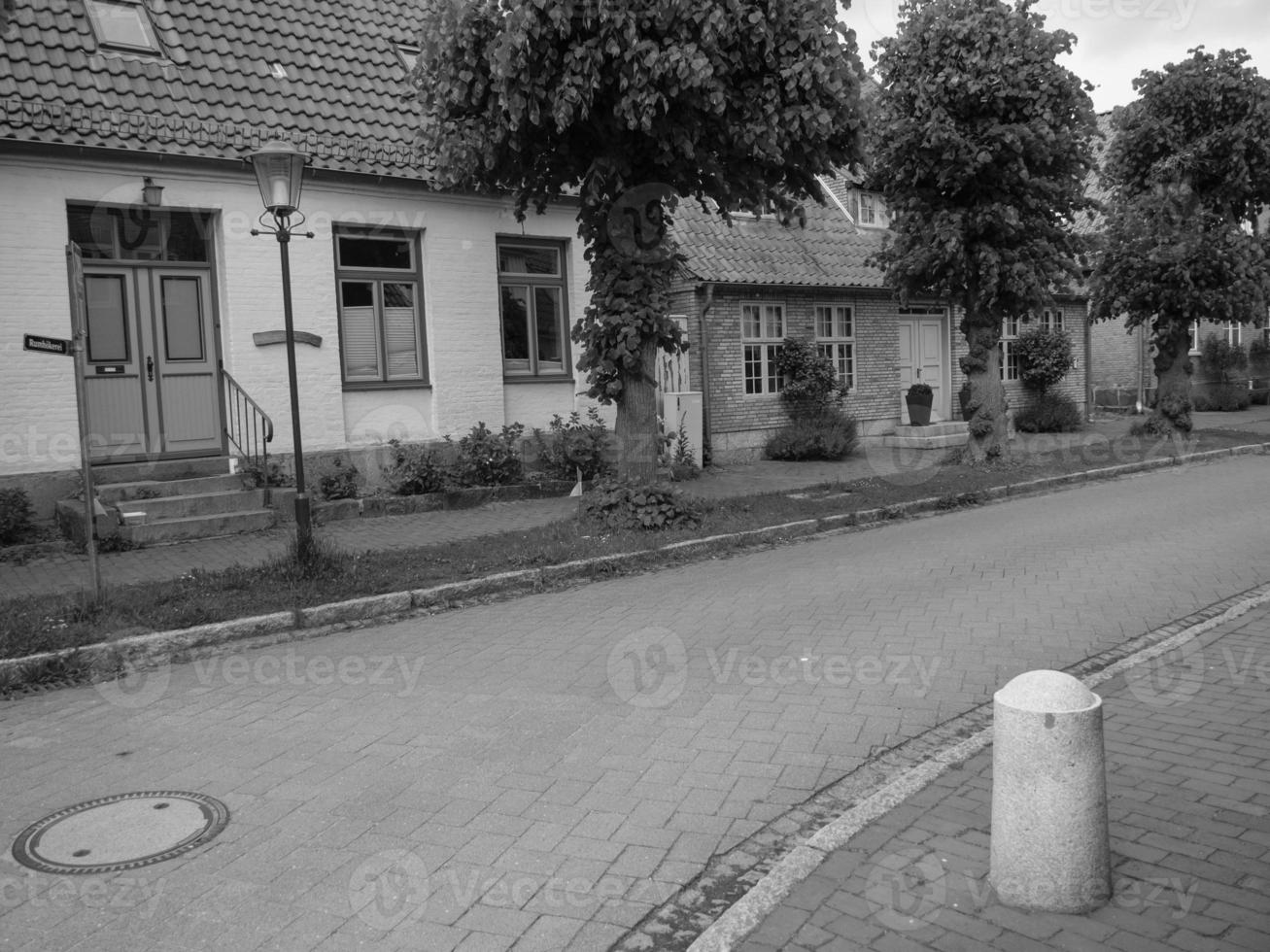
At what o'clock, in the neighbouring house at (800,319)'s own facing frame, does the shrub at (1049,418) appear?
The shrub is roughly at 9 o'clock from the neighbouring house.

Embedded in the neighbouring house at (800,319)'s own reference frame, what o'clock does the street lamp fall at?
The street lamp is roughly at 2 o'clock from the neighbouring house.

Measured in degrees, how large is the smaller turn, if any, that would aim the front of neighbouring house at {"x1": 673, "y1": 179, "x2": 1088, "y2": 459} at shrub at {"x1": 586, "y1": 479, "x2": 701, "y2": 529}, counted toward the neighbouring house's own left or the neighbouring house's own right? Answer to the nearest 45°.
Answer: approximately 45° to the neighbouring house's own right

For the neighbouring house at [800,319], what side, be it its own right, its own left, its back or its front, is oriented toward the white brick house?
right

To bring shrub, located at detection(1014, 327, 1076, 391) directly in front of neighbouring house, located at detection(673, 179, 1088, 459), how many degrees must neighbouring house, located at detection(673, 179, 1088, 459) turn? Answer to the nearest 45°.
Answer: approximately 90° to its left

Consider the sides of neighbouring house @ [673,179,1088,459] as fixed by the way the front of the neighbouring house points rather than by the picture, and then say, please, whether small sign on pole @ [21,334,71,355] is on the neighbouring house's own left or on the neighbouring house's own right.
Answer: on the neighbouring house's own right

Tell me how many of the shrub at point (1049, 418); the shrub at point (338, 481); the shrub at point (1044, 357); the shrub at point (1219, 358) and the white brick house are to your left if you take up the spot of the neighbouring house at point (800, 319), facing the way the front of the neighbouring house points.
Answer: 3

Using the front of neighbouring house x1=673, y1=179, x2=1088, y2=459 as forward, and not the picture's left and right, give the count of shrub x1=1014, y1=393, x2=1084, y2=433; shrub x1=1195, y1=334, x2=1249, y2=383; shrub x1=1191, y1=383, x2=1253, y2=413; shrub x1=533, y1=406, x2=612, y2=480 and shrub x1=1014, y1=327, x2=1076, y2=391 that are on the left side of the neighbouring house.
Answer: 4

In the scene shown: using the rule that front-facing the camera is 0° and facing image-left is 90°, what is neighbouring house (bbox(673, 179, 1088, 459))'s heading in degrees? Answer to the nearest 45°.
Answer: approximately 315°

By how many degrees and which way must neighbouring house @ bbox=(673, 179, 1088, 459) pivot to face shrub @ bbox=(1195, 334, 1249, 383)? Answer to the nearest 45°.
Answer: approximately 90° to its left

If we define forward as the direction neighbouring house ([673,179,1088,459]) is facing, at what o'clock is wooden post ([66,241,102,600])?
The wooden post is roughly at 2 o'clock from the neighbouring house.

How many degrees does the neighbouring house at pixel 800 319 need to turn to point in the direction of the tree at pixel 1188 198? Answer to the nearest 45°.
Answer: approximately 45° to its left
